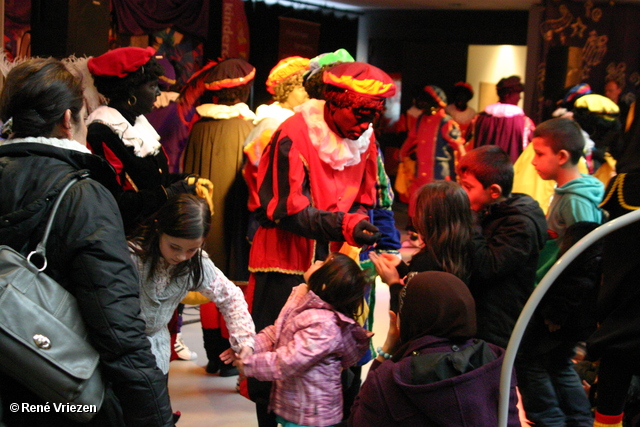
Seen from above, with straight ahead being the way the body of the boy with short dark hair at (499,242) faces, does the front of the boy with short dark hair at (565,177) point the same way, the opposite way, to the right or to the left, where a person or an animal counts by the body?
the same way

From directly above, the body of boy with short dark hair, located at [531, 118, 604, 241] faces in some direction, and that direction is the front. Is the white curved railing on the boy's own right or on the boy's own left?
on the boy's own left

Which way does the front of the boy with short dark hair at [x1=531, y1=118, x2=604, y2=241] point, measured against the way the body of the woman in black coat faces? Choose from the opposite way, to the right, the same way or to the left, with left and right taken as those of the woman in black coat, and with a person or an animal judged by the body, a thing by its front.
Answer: to the left

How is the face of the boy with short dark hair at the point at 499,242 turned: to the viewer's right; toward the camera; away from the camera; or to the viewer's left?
to the viewer's left

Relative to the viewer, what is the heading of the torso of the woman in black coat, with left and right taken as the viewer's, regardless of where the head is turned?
facing away from the viewer and to the right of the viewer

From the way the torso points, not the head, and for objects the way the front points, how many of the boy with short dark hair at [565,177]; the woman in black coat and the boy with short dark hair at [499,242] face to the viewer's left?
2

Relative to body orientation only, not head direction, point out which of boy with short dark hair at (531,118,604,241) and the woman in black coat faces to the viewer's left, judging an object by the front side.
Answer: the boy with short dark hair

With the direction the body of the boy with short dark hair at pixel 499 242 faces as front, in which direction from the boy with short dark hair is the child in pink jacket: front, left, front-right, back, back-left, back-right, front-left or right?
front-left

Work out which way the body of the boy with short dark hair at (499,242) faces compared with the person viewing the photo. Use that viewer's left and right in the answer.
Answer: facing to the left of the viewer

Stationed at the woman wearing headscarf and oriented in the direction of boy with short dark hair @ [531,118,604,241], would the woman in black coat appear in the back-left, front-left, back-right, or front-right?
back-left

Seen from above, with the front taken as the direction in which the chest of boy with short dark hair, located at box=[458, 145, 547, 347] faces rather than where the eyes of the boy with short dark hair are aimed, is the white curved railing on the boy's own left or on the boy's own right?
on the boy's own left

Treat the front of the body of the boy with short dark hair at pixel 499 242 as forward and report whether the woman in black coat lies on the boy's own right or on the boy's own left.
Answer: on the boy's own left

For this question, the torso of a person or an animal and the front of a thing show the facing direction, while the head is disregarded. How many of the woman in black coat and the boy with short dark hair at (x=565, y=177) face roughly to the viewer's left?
1

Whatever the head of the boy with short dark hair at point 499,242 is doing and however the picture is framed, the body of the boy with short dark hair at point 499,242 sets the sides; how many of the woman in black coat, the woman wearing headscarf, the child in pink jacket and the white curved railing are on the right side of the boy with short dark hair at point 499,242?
0

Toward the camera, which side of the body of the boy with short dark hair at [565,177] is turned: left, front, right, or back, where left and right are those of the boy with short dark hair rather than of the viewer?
left

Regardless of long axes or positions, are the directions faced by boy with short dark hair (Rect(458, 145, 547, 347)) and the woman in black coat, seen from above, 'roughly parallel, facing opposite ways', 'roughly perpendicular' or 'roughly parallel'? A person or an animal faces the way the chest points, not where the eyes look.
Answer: roughly perpendicular
